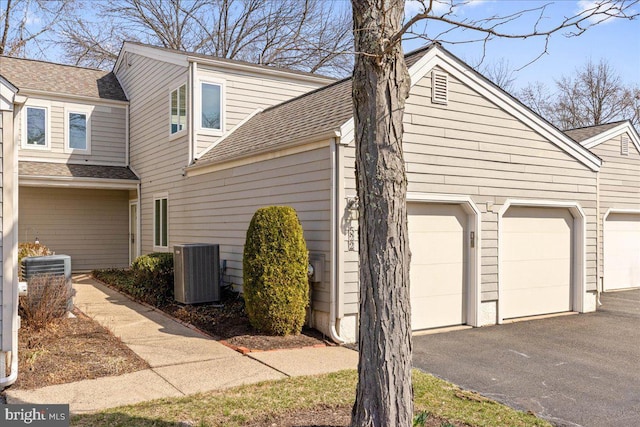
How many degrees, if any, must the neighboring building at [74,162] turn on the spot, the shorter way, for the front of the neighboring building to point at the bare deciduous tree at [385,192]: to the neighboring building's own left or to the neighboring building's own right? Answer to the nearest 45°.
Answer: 0° — it already faces it

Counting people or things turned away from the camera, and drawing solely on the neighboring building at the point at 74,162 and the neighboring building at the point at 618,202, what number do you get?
0

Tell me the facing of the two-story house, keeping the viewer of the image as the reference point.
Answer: facing the viewer and to the right of the viewer

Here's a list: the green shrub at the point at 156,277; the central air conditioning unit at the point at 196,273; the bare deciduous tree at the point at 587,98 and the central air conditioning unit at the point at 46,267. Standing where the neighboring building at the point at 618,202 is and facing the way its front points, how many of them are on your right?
3

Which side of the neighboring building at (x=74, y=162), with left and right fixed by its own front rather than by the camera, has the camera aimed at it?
front

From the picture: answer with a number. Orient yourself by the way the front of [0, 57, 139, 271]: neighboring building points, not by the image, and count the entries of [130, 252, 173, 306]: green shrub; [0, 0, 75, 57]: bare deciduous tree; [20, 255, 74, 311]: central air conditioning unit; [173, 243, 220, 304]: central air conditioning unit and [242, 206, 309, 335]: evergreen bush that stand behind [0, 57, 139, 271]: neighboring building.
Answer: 1

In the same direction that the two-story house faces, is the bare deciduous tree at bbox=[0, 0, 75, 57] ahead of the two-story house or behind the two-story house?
behind

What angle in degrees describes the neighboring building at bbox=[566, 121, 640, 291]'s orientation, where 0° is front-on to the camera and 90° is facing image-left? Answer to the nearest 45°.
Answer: approximately 315°

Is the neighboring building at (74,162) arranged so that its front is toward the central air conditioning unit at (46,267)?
yes

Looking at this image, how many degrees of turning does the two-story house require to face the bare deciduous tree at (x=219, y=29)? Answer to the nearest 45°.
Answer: approximately 135° to its left

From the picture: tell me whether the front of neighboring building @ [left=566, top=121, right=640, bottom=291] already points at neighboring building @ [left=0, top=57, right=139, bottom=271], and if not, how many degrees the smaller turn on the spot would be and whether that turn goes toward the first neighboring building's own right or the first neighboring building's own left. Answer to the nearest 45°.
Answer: approximately 135° to the first neighboring building's own right

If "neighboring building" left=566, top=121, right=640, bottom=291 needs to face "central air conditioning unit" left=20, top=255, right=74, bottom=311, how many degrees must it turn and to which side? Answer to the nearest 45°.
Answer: approximately 90° to its right
